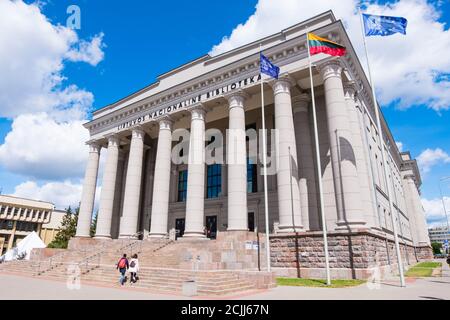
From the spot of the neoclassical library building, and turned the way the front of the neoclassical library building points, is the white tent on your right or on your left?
on your right

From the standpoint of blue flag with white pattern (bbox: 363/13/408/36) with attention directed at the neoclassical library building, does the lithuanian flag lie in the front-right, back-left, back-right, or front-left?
front-left

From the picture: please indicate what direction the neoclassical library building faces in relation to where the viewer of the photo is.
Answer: facing the viewer and to the left of the viewer

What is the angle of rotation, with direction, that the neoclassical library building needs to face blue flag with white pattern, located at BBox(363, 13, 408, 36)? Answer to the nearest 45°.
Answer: approximately 90° to its left
